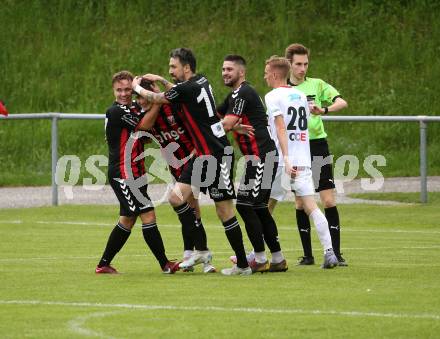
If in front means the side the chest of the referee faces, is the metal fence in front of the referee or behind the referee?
behind

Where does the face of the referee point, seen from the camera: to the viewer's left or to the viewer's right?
to the viewer's left

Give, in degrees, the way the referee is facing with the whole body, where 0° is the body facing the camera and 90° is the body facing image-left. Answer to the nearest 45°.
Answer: approximately 0°
